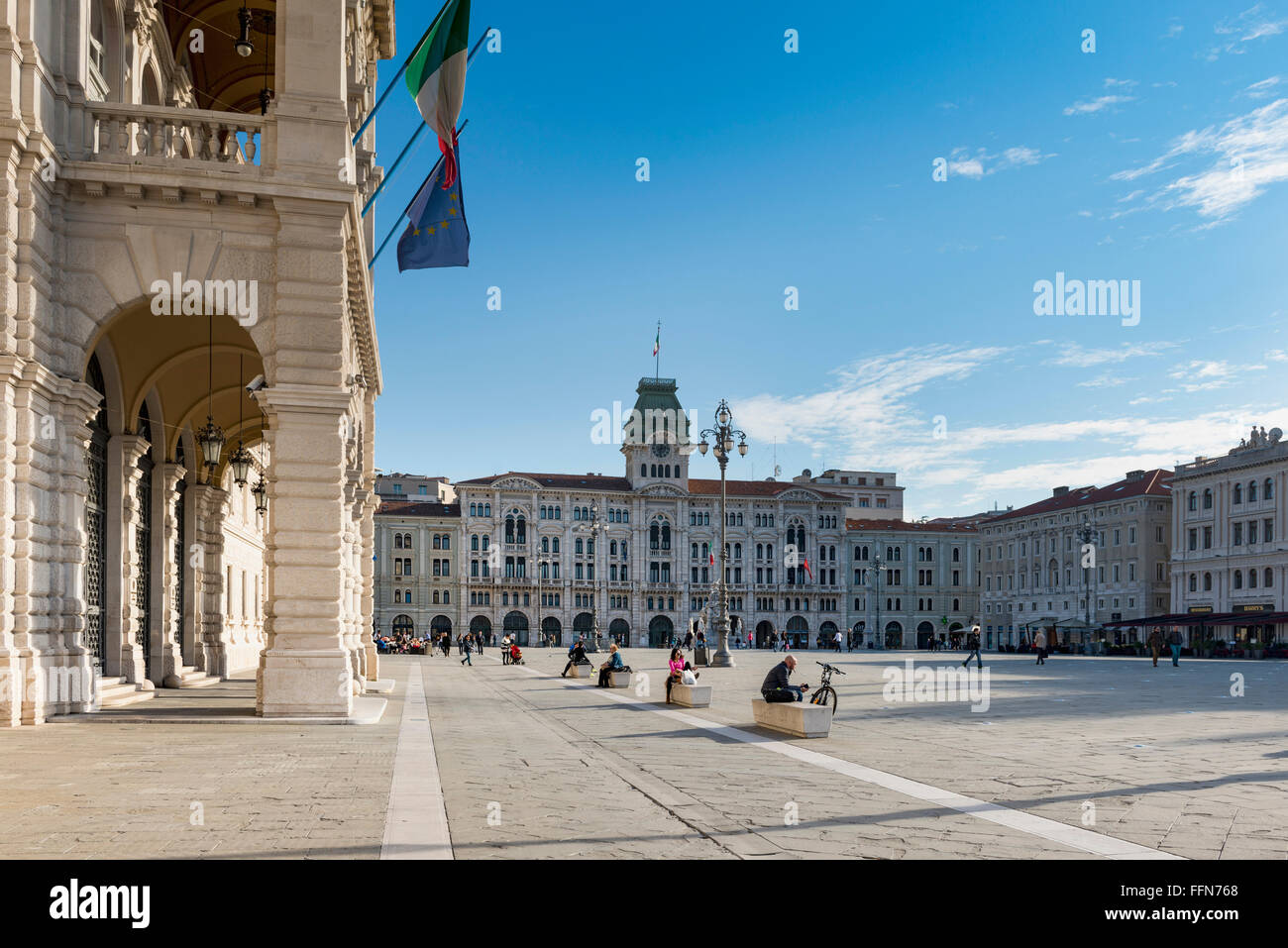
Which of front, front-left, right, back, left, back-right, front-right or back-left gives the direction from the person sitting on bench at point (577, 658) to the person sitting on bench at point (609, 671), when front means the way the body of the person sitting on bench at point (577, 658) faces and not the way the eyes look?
front-left

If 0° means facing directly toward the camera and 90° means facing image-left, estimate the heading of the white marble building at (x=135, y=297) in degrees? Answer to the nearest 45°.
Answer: approximately 270°

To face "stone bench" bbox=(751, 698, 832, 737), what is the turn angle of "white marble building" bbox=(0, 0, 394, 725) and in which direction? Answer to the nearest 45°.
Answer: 0° — it already faces it
